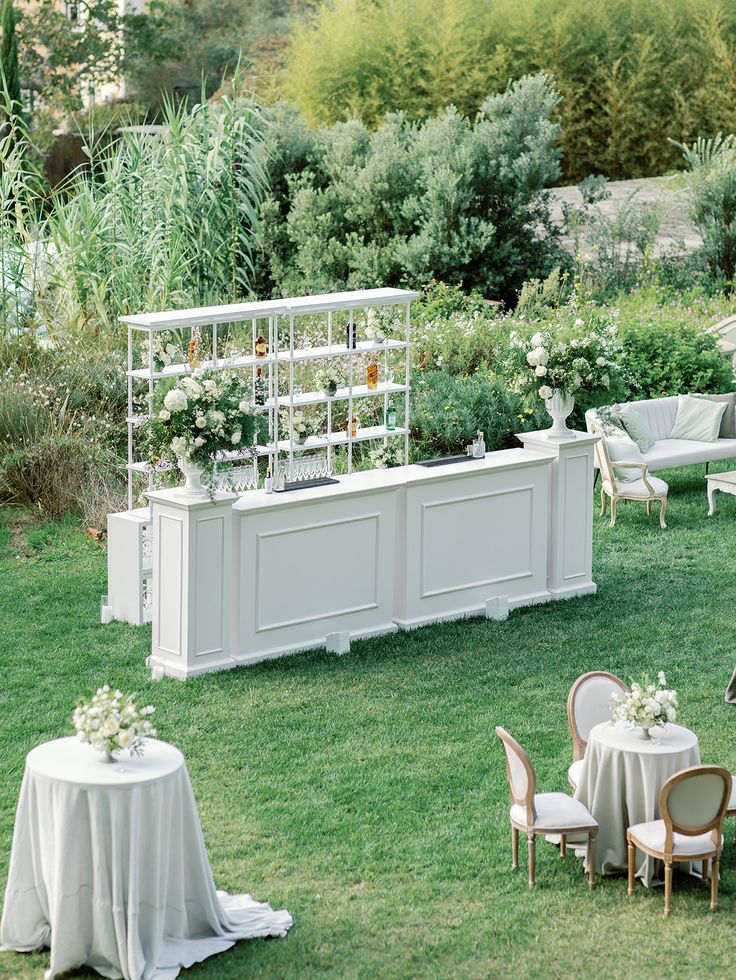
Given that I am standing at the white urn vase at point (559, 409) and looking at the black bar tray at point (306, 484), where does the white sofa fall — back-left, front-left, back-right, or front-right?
back-right

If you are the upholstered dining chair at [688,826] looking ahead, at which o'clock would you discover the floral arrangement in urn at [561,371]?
The floral arrangement in urn is roughly at 1 o'clock from the upholstered dining chair.

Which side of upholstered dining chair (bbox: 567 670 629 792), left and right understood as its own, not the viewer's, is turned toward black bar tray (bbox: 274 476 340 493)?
back

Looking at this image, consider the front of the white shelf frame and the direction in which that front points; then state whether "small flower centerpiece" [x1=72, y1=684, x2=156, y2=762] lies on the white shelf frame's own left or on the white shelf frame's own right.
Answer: on the white shelf frame's own right

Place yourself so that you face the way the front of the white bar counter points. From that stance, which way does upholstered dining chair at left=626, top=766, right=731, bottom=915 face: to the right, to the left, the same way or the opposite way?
the opposite way

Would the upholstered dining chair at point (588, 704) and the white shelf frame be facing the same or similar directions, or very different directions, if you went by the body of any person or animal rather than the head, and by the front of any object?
same or similar directions

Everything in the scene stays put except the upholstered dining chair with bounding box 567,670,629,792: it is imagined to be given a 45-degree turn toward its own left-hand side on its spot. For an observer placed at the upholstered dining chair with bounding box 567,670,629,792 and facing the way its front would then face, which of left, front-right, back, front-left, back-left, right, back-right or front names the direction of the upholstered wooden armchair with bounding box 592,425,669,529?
left

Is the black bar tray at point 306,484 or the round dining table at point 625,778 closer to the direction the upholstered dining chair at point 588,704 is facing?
the round dining table

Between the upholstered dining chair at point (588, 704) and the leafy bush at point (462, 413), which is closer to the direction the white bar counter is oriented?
the upholstered dining chair

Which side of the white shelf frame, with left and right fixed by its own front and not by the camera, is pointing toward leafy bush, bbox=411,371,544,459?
left

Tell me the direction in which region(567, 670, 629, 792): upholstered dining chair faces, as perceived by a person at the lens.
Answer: facing the viewer and to the right of the viewer
